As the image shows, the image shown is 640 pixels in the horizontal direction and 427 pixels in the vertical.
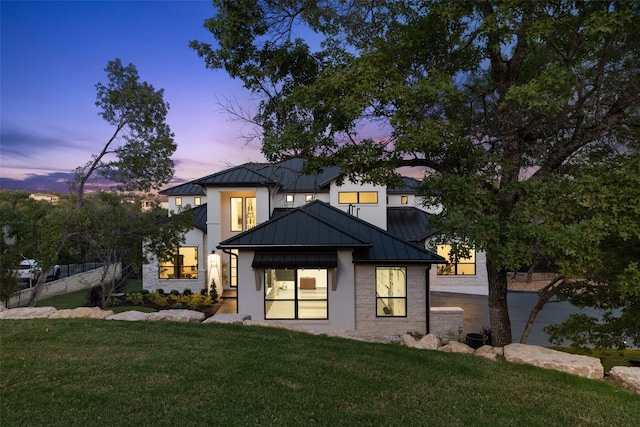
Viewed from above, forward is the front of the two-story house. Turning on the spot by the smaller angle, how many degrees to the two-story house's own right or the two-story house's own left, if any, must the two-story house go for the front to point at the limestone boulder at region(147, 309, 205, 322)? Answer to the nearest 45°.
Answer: approximately 45° to the two-story house's own right

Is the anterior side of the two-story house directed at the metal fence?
no

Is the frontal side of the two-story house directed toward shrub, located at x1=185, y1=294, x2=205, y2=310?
no

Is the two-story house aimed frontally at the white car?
no

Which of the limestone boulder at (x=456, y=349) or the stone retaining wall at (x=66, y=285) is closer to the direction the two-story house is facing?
the limestone boulder

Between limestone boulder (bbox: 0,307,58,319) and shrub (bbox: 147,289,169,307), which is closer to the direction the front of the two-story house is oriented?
the limestone boulder

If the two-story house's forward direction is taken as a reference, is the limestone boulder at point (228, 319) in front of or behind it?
in front

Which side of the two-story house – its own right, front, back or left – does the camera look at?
front
